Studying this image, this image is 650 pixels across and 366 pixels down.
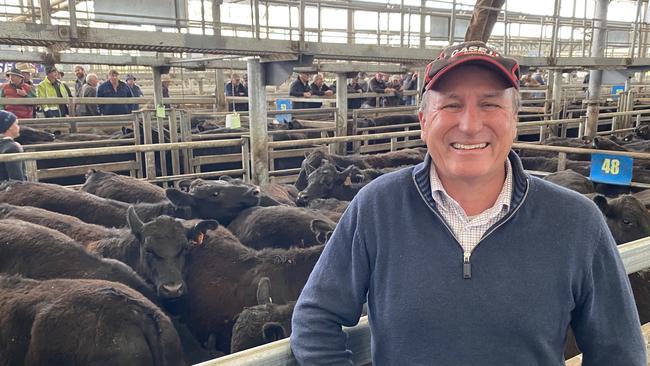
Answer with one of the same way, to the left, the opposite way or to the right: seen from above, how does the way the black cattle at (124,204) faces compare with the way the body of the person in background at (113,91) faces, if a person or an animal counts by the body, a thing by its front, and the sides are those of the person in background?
to the left

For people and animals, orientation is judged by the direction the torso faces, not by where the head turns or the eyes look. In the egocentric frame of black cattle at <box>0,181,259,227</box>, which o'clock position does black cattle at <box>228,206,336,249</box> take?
black cattle at <box>228,206,336,249</box> is roughly at 1 o'clock from black cattle at <box>0,181,259,227</box>.

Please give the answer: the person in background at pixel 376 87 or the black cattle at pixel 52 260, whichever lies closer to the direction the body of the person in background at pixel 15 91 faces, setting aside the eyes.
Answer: the black cattle

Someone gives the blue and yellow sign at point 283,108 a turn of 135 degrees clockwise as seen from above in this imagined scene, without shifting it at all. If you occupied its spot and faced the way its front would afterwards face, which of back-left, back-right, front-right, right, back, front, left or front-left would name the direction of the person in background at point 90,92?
front-left

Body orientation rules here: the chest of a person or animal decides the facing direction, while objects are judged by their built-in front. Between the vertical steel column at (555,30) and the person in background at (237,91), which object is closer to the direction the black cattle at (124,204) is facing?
the vertical steel column

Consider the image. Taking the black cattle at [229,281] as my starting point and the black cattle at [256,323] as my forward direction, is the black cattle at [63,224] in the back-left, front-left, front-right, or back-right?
back-right
